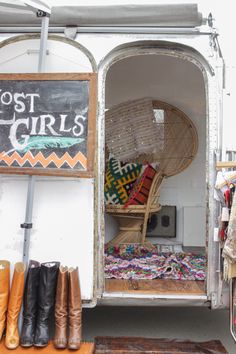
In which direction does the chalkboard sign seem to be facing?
toward the camera

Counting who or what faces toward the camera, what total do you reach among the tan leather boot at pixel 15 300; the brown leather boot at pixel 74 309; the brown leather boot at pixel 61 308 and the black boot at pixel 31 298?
4

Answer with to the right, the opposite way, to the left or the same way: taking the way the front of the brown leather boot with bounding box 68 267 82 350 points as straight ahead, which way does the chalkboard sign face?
the same way

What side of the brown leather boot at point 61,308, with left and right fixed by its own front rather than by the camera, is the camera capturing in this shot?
front

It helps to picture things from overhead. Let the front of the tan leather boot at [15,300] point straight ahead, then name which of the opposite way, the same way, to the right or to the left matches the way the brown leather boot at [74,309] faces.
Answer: the same way

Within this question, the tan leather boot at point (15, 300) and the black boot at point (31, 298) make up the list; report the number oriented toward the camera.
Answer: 2

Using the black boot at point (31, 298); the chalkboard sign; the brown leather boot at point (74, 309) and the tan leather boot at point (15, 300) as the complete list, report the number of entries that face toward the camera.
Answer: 4

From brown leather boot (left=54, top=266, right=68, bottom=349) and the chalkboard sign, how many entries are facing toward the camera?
2

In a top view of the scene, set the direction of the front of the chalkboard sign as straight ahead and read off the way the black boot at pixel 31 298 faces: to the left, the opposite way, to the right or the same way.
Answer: the same way

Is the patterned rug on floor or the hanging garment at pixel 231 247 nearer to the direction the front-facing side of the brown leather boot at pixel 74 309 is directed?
the hanging garment

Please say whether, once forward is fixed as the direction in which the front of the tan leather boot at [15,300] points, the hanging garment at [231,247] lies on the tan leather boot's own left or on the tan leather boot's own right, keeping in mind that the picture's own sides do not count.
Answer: on the tan leather boot's own left

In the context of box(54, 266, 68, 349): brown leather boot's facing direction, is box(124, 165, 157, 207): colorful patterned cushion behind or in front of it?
behind
